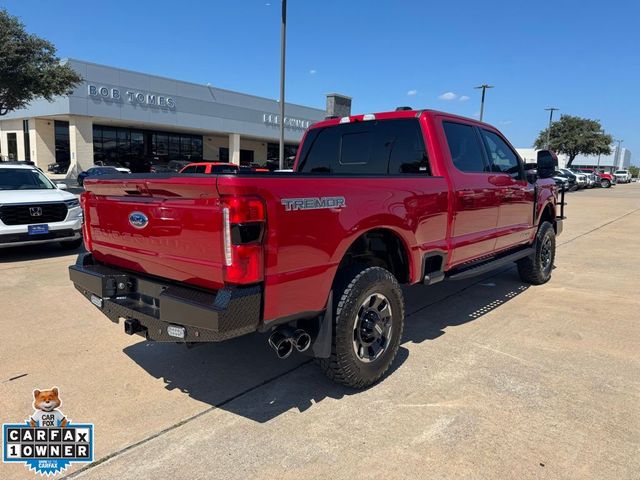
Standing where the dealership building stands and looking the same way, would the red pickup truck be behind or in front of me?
in front

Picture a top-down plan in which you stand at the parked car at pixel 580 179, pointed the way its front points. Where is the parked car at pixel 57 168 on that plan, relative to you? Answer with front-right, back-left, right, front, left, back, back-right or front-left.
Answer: right

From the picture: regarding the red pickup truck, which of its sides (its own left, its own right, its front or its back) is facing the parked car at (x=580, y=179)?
front

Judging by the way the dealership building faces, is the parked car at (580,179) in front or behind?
in front

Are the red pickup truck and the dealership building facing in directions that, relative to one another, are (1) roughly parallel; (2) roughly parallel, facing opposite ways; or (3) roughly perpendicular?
roughly perpendicular

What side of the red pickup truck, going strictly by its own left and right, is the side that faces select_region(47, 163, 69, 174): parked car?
left

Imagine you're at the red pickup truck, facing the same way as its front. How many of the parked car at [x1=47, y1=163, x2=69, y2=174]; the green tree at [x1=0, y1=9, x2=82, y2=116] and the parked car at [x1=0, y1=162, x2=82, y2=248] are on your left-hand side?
3

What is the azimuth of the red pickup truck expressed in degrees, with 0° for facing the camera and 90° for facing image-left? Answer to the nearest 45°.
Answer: approximately 225°

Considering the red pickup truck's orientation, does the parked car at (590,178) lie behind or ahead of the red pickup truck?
ahead
